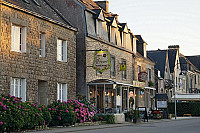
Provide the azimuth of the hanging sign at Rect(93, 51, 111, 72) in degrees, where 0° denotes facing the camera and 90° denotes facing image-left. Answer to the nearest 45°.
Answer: approximately 0°

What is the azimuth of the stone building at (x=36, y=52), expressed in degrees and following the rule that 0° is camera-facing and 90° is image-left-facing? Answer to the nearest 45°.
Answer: approximately 315°

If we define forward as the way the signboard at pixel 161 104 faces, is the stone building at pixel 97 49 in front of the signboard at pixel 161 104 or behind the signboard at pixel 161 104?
in front

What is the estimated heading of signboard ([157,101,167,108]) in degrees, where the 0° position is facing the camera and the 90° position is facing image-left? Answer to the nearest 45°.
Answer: approximately 0°

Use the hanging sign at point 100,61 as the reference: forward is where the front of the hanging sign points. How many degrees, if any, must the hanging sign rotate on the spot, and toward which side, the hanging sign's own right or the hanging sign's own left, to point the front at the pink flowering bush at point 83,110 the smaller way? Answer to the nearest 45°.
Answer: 0° — it already faces it

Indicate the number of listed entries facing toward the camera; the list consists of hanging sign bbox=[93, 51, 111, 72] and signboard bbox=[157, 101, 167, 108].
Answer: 2

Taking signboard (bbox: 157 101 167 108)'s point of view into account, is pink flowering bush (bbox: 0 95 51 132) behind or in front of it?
in front

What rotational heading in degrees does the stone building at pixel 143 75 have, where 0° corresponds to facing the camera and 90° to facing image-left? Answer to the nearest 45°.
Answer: approximately 315°

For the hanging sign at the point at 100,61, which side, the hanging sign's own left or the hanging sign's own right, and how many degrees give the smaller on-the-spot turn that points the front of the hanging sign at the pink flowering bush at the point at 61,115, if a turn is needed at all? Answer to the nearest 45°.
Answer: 0° — it already faces it

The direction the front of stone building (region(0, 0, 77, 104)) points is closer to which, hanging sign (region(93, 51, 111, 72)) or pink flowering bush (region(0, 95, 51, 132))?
the pink flowering bush
